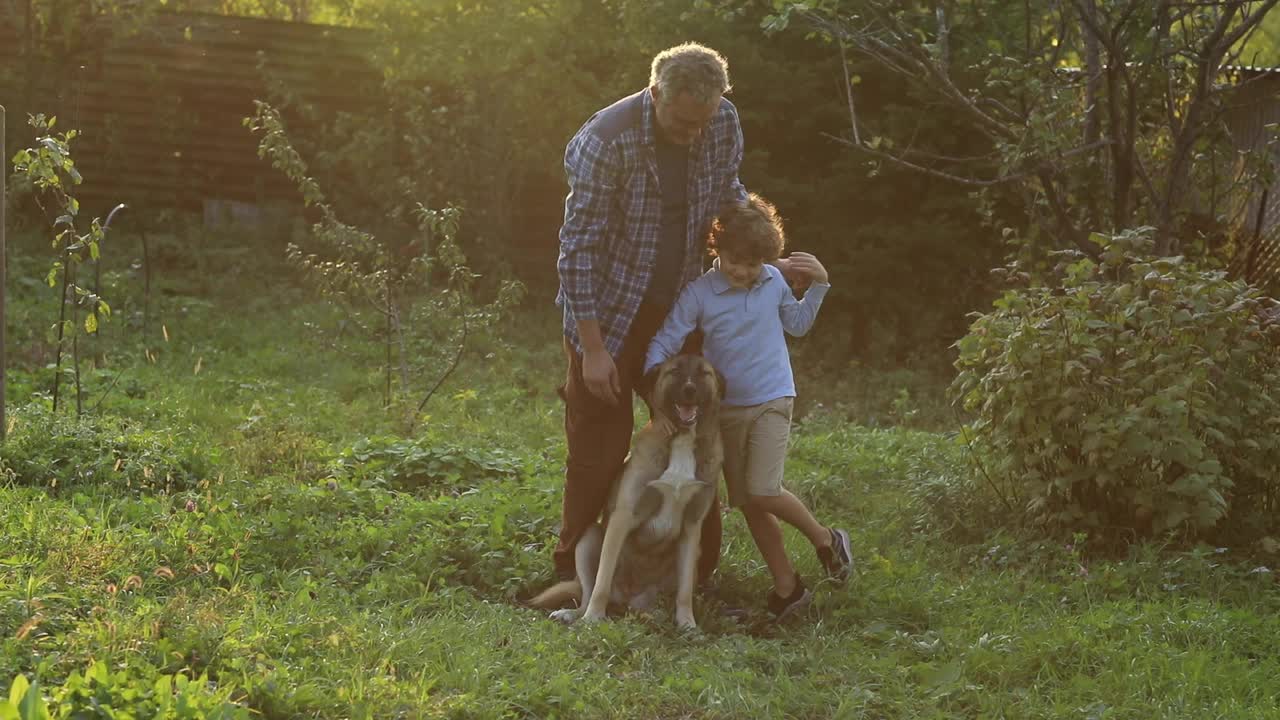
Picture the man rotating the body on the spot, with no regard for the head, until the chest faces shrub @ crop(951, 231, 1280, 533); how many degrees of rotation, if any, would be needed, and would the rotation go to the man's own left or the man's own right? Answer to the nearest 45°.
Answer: approximately 90° to the man's own left

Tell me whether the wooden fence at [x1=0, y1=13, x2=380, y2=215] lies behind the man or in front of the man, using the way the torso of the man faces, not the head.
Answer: behind

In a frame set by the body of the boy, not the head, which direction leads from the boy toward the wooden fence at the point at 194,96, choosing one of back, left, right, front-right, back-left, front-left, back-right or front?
back-right

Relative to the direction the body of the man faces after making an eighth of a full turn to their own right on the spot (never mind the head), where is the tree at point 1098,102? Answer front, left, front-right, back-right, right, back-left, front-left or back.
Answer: back-left

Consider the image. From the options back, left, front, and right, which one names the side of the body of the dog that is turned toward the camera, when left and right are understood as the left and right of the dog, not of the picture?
front

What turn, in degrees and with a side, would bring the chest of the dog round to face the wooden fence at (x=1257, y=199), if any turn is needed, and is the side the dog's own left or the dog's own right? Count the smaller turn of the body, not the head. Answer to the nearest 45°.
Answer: approximately 135° to the dog's own left

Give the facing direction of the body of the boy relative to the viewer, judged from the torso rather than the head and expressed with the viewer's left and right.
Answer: facing the viewer

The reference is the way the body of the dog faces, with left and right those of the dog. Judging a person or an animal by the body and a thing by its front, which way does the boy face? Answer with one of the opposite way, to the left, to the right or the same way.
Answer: the same way

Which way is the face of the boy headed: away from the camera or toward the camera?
toward the camera

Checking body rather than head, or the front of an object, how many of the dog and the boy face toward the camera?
2

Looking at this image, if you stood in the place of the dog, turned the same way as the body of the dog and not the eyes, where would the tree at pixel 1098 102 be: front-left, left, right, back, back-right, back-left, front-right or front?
back-left

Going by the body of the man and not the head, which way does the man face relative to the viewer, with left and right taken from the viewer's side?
facing the viewer and to the right of the viewer

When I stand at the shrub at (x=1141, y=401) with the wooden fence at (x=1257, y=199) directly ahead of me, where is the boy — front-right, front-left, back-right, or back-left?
back-left

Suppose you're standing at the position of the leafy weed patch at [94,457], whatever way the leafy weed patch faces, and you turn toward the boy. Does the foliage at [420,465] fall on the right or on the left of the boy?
left

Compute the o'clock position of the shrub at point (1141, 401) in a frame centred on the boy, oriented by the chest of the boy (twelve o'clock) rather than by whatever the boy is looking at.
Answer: The shrub is roughly at 8 o'clock from the boy.
